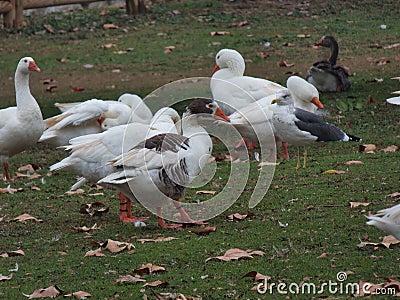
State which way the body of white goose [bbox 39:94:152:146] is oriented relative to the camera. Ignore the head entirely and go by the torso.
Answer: to the viewer's right

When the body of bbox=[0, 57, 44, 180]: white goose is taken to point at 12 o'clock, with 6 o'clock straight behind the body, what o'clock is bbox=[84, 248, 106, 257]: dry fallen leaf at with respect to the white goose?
The dry fallen leaf is roughly at 3 o'clock from the white goose.

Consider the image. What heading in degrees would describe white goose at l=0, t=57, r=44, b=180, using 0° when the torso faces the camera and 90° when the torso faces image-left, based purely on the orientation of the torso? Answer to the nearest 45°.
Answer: approximately 270°

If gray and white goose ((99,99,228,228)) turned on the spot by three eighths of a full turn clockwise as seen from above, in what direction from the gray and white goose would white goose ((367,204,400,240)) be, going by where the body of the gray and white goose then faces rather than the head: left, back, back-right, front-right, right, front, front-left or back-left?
left

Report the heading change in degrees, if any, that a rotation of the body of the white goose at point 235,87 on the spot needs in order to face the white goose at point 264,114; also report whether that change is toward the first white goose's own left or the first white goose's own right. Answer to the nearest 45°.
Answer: approximately 90° to the first white goose's own left

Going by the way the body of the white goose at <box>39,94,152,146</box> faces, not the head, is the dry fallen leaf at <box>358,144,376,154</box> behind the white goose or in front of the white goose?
in front

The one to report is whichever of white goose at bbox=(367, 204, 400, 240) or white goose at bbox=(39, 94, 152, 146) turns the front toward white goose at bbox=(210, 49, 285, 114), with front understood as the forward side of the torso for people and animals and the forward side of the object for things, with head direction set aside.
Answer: white goose at bbox=(39, 94, 152, 146)

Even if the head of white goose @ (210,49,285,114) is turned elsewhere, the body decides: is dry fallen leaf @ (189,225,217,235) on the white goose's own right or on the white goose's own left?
on the white goose's own left

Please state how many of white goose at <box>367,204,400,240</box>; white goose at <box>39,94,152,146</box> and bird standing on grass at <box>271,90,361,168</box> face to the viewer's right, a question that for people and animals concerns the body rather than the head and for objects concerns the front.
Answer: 2

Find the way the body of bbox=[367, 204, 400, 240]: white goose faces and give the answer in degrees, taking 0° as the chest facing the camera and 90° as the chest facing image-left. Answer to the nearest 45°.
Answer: approximately 270°

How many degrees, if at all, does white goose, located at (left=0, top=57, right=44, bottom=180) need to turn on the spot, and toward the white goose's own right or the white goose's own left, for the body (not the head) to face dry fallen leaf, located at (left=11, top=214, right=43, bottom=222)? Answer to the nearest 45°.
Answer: approximately 90° to the white goose's own right

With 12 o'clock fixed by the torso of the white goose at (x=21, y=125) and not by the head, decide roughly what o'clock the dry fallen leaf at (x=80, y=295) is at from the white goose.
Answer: The dry fallen leaf is roughly at 3 o'clock from the white goose.

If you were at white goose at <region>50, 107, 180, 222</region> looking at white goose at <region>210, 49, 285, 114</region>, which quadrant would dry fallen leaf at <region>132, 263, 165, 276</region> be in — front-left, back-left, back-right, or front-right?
back-right

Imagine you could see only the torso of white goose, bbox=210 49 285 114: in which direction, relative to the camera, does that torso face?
to the viewer's left

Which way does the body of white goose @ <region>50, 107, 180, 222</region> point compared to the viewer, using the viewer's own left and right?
facing to the right of the viewer
